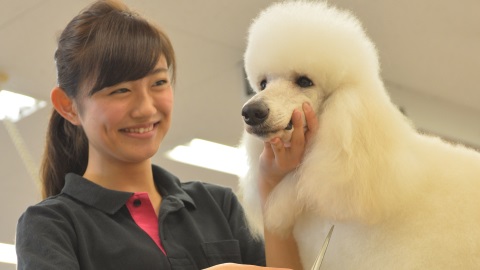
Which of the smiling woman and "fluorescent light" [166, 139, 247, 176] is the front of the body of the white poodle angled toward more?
the smiling woman

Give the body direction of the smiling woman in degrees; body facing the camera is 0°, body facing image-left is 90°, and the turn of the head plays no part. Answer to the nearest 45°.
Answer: approximately 315°

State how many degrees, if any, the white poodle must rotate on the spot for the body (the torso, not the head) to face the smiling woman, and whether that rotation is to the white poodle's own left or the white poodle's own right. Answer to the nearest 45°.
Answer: approximately 45° to the white poodle's own right

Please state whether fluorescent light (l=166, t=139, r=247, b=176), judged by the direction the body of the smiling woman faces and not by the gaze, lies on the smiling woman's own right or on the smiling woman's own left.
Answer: on the smiling woman's own left

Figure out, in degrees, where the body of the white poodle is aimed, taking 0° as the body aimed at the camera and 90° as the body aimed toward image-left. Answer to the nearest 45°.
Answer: approximately 45°

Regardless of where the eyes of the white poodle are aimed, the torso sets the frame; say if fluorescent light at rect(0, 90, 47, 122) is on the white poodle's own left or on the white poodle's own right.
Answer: on the white poodle's own right

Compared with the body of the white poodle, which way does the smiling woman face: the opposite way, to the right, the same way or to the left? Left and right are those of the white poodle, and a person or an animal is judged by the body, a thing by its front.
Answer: to the left
